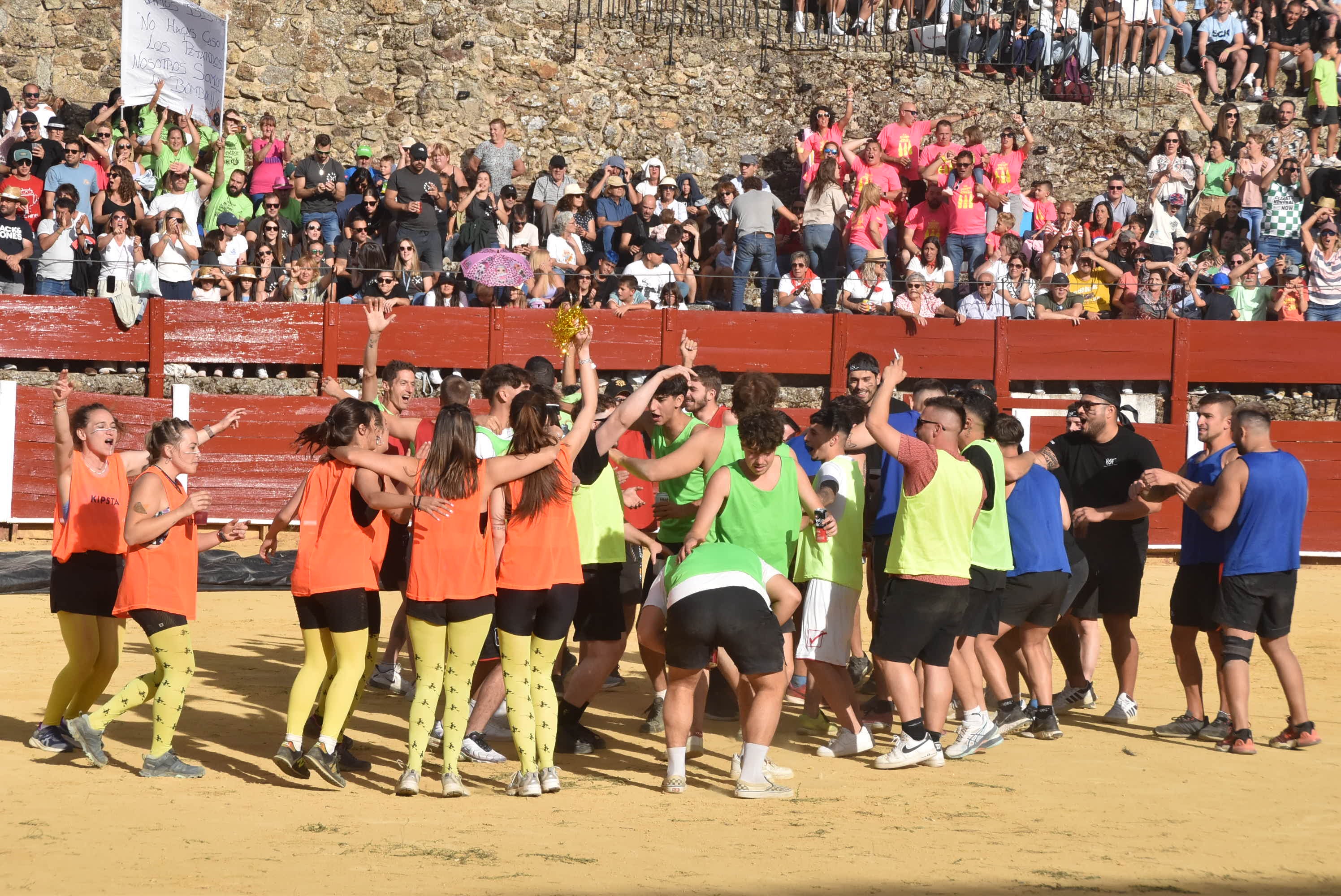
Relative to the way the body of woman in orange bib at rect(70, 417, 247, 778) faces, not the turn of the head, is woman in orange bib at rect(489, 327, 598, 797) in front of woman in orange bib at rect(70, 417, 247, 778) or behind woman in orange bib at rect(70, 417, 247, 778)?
in front

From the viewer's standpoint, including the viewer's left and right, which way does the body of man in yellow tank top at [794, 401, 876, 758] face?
facing to the left of the viewer

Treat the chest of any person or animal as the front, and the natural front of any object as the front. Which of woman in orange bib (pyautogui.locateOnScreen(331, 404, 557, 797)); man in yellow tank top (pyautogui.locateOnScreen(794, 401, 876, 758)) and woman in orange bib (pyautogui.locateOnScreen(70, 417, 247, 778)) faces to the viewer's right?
woman in orange bib (pyautogui.locateOnScreen(70, 417, 247, 778))

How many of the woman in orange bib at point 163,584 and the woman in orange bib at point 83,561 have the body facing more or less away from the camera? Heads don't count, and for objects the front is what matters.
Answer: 0

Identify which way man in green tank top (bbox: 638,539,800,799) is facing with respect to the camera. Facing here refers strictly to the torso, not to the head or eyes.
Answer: away from the camera

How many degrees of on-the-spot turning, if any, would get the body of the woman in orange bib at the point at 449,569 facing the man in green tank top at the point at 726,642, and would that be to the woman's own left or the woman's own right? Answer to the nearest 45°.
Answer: approximately 90° to the woman's own right

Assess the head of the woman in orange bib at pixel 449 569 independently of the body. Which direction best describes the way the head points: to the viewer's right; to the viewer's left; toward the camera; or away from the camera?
away from the camera

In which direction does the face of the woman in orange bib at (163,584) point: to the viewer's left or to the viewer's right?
to the viewer's right

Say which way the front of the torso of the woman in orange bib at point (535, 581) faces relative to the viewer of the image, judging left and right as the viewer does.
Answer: facing away from the viewer

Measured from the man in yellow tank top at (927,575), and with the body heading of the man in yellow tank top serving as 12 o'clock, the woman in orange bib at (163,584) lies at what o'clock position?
The woman in orange bib is roughly at 10 o'clock from the man in yellow tank top.

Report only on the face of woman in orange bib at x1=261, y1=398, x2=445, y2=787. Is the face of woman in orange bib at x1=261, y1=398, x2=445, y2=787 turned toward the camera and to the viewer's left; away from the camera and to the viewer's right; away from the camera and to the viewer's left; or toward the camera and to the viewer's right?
away from the camera and to the viewer's right

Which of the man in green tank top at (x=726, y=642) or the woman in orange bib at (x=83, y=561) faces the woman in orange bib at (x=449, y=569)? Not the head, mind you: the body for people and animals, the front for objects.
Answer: the woman in orange bib at (x=83, y=561)

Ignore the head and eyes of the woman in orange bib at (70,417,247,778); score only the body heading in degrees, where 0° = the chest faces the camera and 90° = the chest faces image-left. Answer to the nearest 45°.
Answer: approximately 270°

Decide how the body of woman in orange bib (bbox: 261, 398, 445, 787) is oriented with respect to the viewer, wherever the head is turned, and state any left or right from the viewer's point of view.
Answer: facing away from the viewer and to the right of the viewer
